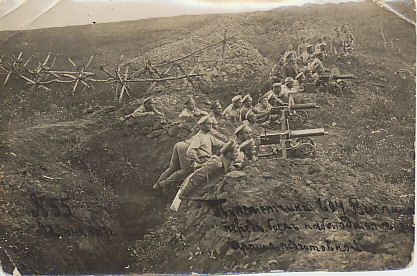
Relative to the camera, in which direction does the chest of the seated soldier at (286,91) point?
to the viewer's right

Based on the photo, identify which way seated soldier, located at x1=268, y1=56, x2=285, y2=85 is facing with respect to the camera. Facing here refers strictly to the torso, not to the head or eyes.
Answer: to the viewer's right

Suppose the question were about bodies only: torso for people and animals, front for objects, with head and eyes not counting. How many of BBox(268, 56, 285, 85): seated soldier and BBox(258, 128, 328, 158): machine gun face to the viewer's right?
2

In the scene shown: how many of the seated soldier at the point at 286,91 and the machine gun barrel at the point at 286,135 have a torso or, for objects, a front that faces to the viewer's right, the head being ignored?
2

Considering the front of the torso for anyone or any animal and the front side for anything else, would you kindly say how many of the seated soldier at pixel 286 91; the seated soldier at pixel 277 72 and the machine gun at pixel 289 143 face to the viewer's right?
3

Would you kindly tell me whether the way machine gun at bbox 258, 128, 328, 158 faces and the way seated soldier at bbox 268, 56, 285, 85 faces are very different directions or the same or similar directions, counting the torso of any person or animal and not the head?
same or similar directions

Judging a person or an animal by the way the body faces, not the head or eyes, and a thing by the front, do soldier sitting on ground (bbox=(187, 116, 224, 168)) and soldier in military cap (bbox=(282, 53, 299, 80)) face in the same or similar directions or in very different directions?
same or similar directions

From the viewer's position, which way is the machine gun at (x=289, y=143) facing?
facing to the right of the viewer

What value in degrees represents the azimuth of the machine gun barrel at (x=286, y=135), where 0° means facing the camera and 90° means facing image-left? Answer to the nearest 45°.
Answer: approximately 270°
